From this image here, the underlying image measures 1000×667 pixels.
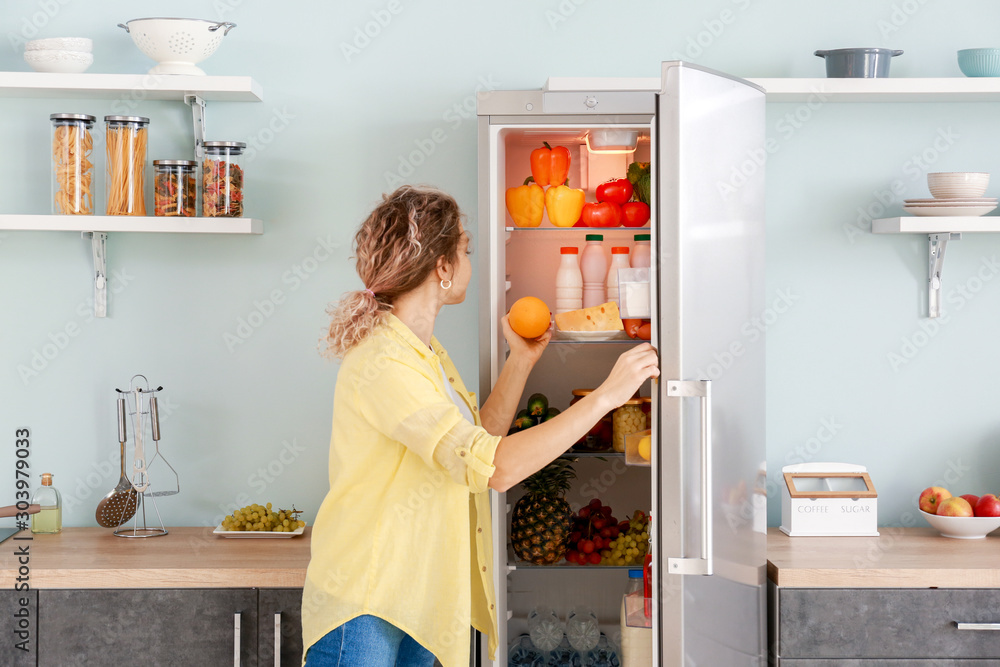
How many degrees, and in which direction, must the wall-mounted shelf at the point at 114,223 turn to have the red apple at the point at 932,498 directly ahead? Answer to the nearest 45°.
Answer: approximately 90° to its left

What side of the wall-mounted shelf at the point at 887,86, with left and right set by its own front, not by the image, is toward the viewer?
front

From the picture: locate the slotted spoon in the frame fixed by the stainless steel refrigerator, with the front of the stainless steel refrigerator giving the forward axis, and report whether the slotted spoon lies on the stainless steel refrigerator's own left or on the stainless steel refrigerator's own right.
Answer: on the stainless steel refrigerator's own right

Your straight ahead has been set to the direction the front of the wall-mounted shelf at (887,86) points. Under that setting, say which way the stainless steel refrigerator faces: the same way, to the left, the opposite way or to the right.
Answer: the same way

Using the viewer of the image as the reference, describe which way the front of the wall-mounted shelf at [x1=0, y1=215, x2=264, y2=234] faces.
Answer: facing the viewer

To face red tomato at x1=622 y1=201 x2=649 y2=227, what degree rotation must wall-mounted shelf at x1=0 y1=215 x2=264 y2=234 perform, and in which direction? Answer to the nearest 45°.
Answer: approximately 45° to its left

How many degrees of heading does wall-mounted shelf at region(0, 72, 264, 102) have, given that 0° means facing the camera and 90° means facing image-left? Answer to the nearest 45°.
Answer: approximately 0°

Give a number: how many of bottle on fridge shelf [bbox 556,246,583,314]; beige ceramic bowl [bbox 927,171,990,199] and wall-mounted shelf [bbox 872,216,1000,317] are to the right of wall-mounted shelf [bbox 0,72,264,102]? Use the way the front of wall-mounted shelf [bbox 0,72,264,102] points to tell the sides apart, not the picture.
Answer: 0

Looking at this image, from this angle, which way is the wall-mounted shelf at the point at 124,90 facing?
toward the camera

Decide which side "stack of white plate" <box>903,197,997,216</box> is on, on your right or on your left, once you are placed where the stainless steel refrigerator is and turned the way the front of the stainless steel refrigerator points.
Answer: on your left

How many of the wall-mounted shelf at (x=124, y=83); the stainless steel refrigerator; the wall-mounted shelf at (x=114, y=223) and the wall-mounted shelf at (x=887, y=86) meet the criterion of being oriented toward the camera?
4
